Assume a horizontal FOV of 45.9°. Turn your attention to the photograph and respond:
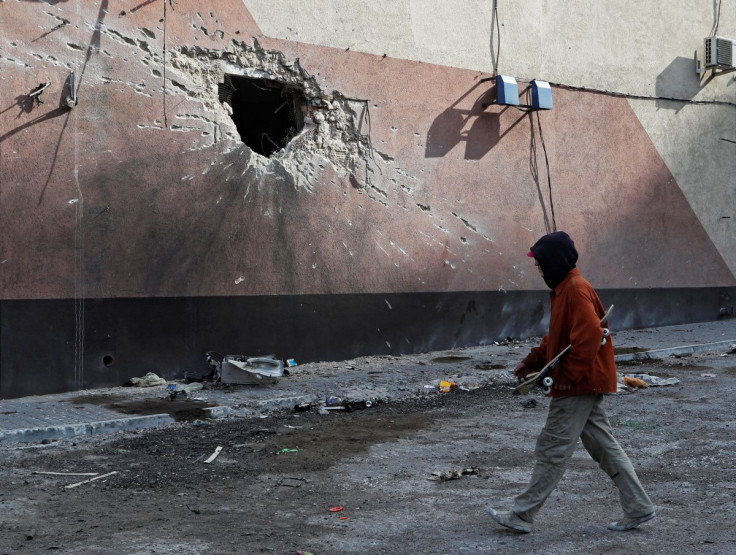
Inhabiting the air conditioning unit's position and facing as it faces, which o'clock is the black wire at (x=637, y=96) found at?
The black wire is roughly at 3 o'clock from the air conditioning unit.

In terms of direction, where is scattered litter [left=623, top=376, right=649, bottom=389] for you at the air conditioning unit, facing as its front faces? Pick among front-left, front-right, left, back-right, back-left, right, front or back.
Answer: front-right

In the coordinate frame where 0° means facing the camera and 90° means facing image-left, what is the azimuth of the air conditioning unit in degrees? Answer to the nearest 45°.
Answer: approximately 315°

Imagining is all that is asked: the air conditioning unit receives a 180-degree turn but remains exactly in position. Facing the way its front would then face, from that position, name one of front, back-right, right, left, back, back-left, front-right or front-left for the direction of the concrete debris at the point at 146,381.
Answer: left

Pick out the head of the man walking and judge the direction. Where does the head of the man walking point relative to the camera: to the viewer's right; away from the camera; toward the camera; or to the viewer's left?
to the viewer's left

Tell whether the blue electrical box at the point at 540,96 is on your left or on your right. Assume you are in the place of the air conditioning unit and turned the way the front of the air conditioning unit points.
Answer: on your right

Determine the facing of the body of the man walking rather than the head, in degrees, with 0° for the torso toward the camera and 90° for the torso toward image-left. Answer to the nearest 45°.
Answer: approximately 90°

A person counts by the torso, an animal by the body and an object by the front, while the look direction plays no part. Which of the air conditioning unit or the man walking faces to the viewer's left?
the man walking

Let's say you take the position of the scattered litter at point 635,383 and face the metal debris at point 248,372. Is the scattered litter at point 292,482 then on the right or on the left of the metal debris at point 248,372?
left

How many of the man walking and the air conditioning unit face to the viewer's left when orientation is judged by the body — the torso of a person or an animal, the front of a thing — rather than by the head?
1

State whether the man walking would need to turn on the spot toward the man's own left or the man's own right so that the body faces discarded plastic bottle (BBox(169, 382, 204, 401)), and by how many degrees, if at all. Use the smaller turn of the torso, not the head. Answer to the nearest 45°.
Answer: approximately 45° to the man's own right

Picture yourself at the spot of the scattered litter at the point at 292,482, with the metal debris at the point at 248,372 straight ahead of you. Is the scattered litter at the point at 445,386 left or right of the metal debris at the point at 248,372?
right

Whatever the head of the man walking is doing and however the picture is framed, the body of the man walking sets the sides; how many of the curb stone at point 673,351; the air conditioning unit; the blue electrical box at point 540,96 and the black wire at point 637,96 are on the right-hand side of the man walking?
4
